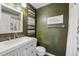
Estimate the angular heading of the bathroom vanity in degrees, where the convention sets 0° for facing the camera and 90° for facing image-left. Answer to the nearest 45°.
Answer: approximately 315°
